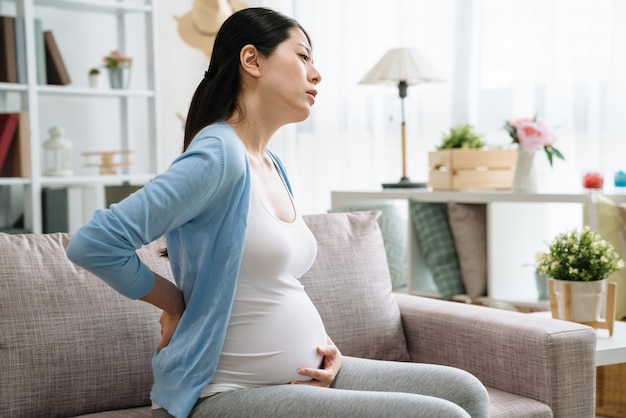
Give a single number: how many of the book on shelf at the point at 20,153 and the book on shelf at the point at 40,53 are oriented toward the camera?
2

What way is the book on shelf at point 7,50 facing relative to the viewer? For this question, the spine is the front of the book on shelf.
toward the camera

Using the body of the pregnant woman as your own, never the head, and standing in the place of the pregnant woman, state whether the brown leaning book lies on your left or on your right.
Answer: on your left

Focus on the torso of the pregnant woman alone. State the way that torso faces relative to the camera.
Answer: to the viewer's right

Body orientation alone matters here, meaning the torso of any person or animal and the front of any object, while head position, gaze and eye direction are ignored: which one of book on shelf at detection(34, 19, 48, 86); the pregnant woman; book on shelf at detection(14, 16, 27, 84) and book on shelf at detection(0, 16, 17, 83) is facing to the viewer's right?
the pregnant woman

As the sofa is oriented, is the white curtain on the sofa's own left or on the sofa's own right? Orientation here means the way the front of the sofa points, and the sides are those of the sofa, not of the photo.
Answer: on the sofa's own left

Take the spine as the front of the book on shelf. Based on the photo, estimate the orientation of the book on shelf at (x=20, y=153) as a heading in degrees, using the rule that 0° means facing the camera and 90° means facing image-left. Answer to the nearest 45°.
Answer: approximately 0°

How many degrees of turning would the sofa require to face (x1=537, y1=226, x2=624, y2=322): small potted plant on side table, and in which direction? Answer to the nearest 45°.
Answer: approximately 90° to its left

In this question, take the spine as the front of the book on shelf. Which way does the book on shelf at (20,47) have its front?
toward the camera

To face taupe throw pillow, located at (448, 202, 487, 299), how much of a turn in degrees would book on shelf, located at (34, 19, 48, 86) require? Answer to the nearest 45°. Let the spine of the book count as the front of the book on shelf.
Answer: approximately 45° to its left

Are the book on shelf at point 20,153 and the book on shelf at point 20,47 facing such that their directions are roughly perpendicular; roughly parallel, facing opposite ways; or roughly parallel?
roughly parallel

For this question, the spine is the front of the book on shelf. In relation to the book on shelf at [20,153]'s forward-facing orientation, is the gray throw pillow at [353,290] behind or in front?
in front

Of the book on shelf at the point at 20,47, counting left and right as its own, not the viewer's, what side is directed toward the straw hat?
left

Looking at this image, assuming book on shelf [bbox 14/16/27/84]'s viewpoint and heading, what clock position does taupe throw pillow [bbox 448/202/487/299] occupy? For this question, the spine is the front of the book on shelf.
The taupe throw pillow is roughly at 10 o'clock from the book on shelf.

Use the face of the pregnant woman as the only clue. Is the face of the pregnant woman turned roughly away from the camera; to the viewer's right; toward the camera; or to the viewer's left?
to the viewer's right
